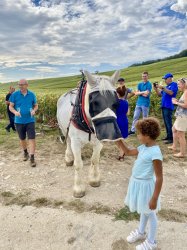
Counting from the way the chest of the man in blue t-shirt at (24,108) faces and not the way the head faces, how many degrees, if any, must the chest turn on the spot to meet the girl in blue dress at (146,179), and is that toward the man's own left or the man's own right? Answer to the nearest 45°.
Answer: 0° — they already face them

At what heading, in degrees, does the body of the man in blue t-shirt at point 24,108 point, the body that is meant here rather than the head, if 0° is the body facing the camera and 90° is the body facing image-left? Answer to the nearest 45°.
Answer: approximately 0°

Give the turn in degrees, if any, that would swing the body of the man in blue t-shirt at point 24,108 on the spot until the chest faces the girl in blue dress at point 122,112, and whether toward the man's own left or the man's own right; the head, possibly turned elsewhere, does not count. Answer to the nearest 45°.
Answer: approximately 45° to the man's own left

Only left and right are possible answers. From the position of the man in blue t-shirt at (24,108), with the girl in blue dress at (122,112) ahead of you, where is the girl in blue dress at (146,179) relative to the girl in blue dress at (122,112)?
right
